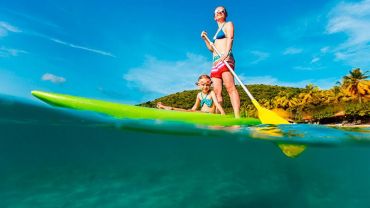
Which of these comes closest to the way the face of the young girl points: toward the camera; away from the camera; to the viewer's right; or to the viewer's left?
toward the camera

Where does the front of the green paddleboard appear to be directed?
to the viewer's left

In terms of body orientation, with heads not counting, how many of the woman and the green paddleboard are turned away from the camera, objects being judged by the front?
0

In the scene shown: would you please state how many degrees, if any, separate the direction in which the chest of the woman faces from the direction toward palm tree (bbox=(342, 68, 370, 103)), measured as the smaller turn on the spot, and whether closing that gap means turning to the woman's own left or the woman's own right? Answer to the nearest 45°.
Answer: approximately 180°
